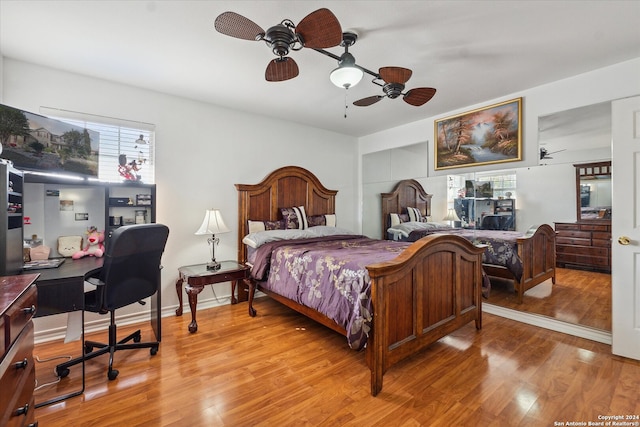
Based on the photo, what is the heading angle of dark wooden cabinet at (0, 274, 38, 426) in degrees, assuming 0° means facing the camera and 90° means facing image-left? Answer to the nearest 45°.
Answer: approximately 270°

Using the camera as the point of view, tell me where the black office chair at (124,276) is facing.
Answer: facing away from the viewer and to the left of the viewer

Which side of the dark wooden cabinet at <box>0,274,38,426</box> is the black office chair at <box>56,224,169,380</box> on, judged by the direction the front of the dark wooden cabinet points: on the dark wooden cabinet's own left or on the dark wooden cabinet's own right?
on the dark wooden cabinet's own left

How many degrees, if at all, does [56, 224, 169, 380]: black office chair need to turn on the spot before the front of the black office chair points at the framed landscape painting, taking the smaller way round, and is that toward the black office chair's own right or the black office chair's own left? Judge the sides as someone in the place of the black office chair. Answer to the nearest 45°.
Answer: approximately 135° to the black office chair's own right

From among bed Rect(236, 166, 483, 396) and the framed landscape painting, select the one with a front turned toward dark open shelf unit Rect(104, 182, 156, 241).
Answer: the framed landscape painting

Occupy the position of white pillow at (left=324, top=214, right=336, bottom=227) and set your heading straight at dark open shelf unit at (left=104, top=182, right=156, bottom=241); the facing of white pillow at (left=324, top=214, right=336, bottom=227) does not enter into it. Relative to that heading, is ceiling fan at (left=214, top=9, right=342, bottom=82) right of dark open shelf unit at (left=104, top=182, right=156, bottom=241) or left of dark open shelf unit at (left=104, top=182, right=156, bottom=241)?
left

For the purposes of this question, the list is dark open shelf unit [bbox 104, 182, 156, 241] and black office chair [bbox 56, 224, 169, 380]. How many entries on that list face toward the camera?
1

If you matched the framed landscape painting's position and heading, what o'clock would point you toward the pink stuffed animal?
The pink stuffed animal is roughly at 12 o'clock from the framed landscape painting.
